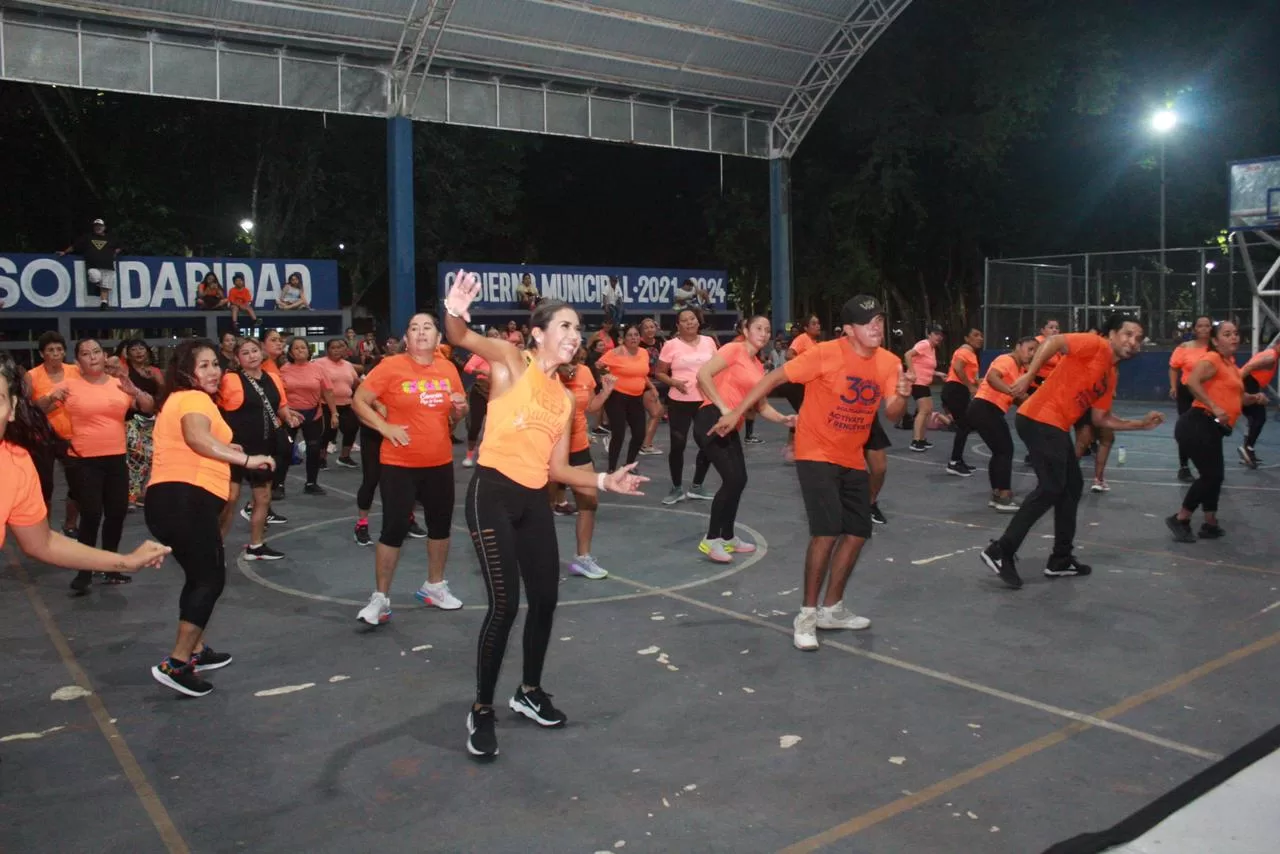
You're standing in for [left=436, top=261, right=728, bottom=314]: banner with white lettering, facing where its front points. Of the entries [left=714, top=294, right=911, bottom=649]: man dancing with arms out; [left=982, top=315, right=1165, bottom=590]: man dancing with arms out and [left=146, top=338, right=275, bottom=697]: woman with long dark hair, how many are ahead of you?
3

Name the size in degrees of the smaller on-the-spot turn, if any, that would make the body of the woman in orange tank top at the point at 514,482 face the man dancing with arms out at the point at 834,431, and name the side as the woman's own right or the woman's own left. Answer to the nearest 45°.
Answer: approximately 90° to the woman's own left

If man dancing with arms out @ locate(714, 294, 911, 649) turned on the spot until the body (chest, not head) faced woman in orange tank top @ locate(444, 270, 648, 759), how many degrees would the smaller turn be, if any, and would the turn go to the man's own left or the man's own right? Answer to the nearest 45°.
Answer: approximately 90° to the man's own right

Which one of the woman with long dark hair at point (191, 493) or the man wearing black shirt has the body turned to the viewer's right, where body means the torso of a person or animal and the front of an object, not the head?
the woman with long dark hair

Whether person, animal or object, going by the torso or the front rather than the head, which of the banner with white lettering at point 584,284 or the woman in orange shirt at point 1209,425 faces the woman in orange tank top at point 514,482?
the banner with white lettering

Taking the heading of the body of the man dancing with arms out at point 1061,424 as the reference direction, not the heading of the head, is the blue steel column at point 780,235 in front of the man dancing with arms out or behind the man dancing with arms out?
behind

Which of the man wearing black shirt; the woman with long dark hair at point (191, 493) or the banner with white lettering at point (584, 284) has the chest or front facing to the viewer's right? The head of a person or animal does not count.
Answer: the woman with long dark hair

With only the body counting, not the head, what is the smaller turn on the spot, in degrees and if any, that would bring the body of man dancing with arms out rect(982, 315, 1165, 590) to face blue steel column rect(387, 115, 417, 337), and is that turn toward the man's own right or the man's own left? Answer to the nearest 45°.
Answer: approximately 180°

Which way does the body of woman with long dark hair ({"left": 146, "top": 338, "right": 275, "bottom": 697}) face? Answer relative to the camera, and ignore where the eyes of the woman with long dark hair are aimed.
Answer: to the viewer's right

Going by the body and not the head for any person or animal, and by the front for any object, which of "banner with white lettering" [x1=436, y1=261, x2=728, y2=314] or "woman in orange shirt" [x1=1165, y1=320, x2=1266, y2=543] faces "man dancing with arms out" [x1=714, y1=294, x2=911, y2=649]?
the banner with white lettering
